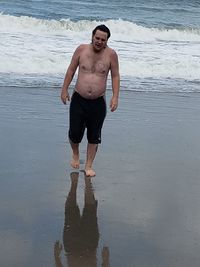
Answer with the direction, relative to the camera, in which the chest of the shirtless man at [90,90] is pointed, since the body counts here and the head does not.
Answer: toward the camera
